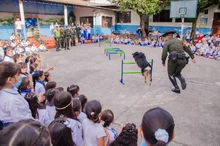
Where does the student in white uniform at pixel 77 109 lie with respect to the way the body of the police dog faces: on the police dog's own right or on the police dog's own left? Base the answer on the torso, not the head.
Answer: on the police dog's own left

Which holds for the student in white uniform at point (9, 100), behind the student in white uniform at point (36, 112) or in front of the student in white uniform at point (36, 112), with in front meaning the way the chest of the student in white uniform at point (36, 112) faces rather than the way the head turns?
behind

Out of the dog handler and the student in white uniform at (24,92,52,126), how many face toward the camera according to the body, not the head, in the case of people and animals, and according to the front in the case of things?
0

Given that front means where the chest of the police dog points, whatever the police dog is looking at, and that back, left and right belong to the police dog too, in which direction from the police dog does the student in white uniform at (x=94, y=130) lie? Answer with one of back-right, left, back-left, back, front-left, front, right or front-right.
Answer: back-left

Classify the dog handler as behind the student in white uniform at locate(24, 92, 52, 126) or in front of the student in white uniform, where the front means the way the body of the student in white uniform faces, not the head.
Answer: in front

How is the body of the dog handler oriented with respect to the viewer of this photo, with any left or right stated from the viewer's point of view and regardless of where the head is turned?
facing away from the viewer and to the left of the viewer

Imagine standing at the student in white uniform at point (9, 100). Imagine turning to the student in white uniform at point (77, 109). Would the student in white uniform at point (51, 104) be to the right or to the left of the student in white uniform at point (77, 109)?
left

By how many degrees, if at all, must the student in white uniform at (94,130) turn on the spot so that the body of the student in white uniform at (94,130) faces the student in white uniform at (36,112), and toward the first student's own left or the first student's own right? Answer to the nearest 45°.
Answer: approximately 90° to the first student's own left

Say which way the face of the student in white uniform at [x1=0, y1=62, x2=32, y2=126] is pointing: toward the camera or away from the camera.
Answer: away from the camera

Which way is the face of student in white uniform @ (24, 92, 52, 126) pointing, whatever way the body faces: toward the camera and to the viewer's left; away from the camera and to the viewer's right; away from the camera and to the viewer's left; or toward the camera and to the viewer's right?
away from the camera and to the viewer's right

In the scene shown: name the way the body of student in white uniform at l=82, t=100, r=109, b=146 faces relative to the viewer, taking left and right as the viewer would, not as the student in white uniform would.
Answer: facing away from the viewer and to the right of the viewer

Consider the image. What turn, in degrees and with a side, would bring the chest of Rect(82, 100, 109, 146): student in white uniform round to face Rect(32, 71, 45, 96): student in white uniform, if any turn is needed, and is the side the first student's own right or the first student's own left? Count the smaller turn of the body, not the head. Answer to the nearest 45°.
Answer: approximately 90° to the first student's own left

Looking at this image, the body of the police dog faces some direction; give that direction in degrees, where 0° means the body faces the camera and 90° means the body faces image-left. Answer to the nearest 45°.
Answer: approximately 135°

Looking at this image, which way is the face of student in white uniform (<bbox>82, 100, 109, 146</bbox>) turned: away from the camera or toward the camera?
away from the camera
